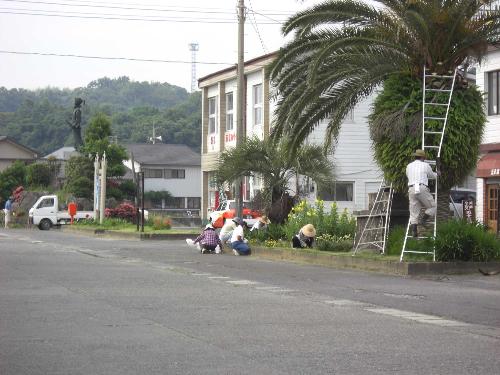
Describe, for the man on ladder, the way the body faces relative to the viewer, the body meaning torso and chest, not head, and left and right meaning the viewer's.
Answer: facing away from the viewer and to the right of the viewer

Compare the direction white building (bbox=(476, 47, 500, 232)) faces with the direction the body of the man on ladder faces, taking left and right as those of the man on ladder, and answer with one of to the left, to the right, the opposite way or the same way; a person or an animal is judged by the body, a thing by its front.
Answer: the opposite way

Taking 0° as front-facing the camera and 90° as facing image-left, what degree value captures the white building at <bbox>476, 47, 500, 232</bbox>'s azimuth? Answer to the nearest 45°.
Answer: approximately 45°

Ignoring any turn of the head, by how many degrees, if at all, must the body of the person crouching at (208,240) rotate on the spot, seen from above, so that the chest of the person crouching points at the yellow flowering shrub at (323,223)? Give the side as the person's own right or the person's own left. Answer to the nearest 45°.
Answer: approximately 90° to the person's own right

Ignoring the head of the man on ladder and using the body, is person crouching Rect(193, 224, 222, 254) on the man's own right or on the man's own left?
on the man's own left
